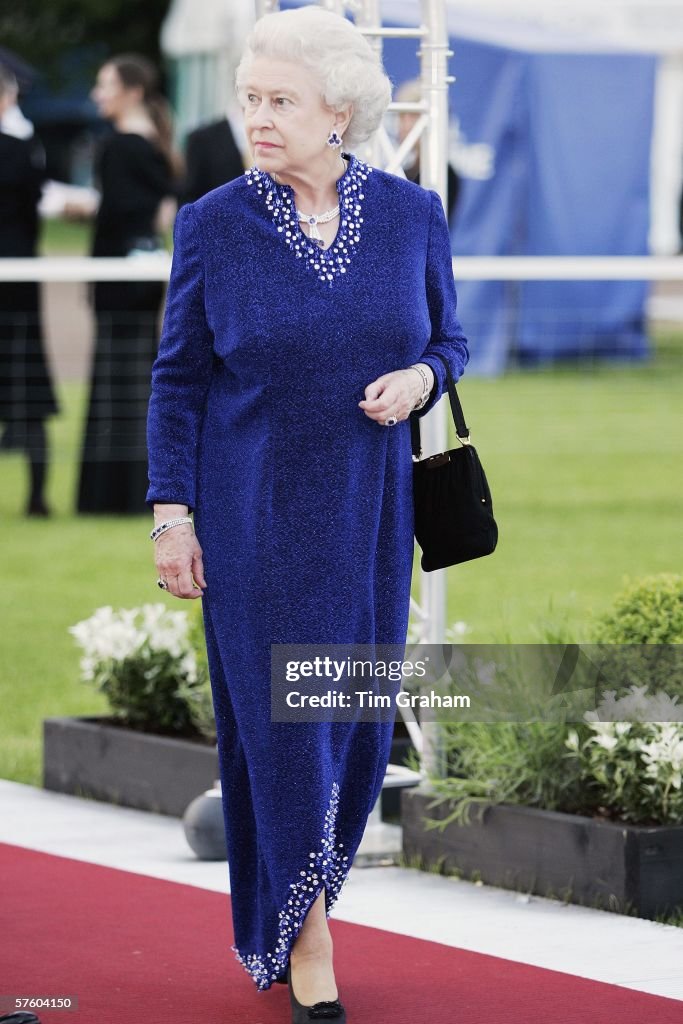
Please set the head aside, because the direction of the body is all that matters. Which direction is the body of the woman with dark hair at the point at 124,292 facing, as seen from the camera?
to the viewer's left

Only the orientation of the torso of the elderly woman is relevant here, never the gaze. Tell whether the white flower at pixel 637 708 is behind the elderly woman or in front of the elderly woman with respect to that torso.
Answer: behind

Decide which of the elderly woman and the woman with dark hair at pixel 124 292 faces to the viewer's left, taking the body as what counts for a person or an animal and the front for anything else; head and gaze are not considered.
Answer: the woman with dark hair

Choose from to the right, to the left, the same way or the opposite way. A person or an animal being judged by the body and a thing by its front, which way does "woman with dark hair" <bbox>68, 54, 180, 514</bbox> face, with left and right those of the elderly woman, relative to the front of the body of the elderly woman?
to the right

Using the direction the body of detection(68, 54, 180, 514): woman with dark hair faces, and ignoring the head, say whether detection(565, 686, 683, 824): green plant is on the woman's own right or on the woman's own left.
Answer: on the woman's own left

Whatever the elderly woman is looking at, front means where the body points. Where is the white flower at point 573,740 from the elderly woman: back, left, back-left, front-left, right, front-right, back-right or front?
back-left

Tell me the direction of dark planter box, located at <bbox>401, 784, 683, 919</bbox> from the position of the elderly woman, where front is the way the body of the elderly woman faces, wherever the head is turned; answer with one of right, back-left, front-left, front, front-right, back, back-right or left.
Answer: back-left

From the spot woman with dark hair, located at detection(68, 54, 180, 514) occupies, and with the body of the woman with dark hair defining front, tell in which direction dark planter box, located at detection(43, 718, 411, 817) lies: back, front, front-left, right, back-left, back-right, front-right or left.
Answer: left

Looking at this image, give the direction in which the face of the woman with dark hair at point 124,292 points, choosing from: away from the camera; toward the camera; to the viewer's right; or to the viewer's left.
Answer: to the viewer's left

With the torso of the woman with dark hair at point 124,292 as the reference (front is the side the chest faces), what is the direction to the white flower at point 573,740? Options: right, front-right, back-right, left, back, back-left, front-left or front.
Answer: left

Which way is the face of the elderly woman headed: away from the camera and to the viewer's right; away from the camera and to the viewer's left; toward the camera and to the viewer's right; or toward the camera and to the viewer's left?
toward the camera and to the viewer's left

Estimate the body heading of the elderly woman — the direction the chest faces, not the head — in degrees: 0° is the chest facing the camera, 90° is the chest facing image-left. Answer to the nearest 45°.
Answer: approximately 0°

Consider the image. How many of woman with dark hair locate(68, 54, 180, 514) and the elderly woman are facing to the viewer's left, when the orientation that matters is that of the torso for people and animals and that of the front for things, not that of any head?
1

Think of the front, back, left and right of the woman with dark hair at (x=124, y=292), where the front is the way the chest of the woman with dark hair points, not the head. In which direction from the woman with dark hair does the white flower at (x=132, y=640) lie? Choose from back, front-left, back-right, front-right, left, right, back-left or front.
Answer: left

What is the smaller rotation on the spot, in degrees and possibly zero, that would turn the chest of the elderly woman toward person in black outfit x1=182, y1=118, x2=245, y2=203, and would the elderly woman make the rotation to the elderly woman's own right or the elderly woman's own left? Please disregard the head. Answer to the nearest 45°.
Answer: approximately 180°
